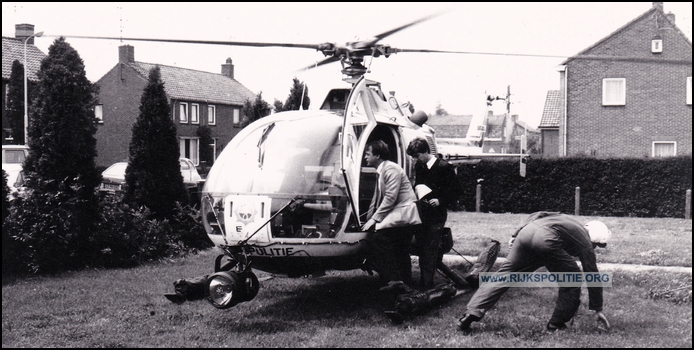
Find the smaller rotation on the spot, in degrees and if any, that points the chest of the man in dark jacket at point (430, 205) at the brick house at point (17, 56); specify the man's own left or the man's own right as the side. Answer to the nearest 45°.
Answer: approximately 90° to the man's own right

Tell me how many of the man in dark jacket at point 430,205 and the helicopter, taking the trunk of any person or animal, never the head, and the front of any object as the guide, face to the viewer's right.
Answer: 0

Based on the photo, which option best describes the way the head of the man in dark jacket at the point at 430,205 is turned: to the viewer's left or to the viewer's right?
to the viewer's left

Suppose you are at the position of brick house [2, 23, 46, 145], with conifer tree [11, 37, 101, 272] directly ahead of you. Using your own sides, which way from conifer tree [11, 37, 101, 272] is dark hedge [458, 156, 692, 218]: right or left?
left

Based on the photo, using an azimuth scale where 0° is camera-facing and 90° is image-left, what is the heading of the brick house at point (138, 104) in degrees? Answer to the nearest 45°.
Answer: approximately 315°

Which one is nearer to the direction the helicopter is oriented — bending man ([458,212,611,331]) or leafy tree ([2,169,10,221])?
the leafy tree

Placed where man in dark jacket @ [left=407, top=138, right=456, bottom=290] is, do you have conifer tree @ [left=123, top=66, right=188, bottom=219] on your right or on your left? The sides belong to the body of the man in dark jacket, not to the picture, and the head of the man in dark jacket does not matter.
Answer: on your right

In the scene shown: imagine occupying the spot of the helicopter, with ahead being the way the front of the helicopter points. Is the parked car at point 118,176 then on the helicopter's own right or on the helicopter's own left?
on the helicopter's own right

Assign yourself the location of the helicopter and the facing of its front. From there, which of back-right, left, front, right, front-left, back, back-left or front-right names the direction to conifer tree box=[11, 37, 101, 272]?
right

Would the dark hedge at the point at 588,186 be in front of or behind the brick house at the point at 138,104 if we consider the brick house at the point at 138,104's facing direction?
in front

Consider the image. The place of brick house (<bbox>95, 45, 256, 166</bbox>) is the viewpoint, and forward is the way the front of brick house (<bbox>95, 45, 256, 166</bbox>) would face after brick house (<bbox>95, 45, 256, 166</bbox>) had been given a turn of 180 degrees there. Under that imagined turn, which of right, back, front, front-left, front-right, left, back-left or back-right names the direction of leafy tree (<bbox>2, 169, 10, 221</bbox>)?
back-left
